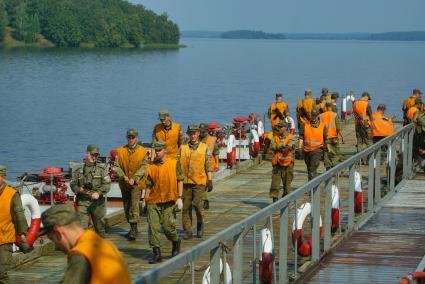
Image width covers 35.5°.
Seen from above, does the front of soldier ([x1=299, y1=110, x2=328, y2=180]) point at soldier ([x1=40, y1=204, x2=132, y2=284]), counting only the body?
yes

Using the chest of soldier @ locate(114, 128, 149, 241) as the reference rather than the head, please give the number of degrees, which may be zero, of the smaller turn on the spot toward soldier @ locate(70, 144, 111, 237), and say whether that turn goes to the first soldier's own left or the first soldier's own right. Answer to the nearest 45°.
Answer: approximately 45° to the first soldier's own right

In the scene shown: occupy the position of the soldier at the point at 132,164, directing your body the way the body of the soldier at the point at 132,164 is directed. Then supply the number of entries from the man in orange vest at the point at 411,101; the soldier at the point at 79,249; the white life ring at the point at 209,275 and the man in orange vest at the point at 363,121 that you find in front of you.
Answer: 2

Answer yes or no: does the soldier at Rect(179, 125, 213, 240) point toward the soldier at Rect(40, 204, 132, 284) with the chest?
yes

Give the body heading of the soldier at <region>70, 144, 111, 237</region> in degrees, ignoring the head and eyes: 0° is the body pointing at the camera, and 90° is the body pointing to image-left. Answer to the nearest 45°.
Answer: approximately 0°

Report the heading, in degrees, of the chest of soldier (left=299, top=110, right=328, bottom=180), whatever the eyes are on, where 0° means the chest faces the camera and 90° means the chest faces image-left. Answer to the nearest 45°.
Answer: approximately 0°

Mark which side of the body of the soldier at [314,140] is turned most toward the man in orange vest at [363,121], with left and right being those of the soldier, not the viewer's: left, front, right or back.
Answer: back

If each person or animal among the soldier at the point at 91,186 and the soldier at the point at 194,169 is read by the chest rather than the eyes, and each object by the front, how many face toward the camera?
2
